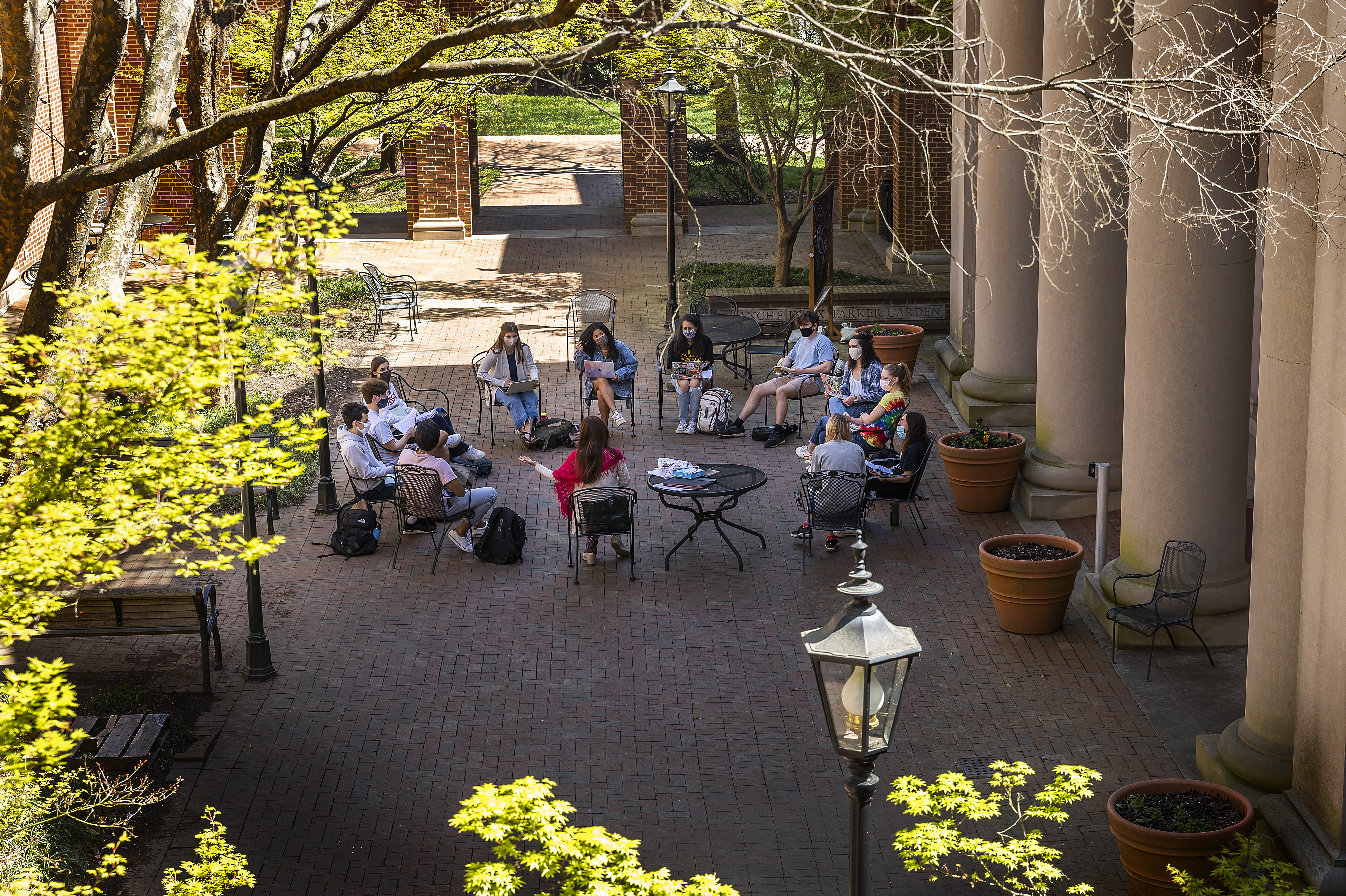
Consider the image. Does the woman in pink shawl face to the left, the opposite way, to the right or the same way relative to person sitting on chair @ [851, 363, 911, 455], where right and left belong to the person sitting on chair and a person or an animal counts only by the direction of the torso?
to the right

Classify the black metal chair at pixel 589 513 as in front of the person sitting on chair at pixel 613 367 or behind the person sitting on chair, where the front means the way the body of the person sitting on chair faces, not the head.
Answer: in front

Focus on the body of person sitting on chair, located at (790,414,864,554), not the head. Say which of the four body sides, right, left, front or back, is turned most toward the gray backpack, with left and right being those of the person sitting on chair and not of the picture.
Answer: front

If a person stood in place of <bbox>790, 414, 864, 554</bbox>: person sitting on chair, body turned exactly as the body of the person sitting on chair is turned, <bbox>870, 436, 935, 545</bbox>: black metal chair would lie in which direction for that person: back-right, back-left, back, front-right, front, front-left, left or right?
front-right

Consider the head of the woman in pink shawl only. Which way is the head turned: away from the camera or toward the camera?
away from the camera

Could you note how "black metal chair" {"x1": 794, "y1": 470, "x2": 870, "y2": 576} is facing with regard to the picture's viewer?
facing away from the viewer

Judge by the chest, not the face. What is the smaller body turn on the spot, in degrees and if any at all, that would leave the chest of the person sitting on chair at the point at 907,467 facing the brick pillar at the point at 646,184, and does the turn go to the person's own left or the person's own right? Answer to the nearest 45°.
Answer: approximately 90° to the person's own right

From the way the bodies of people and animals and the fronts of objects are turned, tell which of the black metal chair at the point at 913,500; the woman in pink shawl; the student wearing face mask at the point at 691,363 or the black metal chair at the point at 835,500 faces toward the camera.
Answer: the student wearing face mask

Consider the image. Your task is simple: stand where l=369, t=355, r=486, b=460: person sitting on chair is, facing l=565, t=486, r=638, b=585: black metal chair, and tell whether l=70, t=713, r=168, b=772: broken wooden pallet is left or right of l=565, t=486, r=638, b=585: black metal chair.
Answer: right

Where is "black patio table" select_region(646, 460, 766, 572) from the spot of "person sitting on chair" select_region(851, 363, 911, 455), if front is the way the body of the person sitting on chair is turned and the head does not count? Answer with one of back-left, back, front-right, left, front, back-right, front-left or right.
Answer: front-left

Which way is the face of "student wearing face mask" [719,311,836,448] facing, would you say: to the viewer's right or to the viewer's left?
to the viewer's left

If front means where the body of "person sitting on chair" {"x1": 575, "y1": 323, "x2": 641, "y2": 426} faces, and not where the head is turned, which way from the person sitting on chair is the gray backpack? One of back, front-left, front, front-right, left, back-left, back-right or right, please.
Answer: left

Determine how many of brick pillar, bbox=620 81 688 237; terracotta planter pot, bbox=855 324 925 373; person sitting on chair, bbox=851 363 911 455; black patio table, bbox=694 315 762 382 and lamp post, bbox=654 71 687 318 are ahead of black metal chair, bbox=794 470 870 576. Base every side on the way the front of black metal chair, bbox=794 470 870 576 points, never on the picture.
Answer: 5

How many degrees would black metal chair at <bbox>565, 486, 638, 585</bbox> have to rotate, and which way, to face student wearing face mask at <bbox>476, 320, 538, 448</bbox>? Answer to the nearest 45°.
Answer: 0° — it already faces them

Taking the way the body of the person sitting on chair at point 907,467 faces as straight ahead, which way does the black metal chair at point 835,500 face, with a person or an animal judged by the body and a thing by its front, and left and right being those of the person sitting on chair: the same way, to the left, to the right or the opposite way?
to the right
